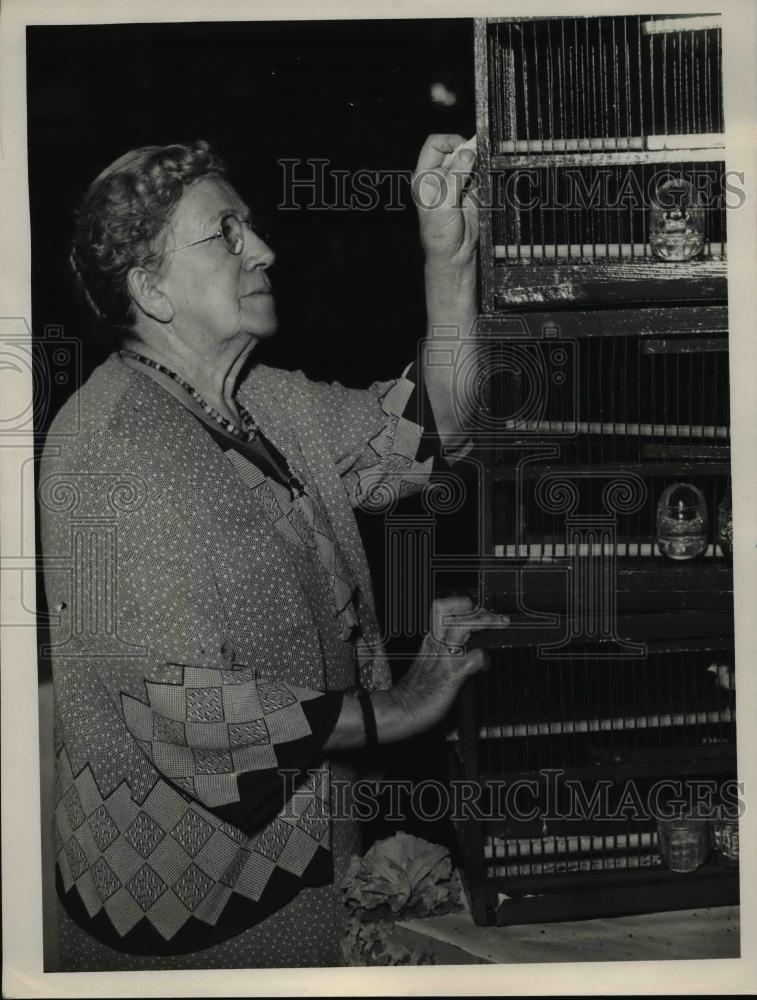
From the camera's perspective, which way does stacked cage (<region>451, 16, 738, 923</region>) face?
toward the camera

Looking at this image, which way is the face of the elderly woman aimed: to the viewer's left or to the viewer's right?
to the viewer's right
